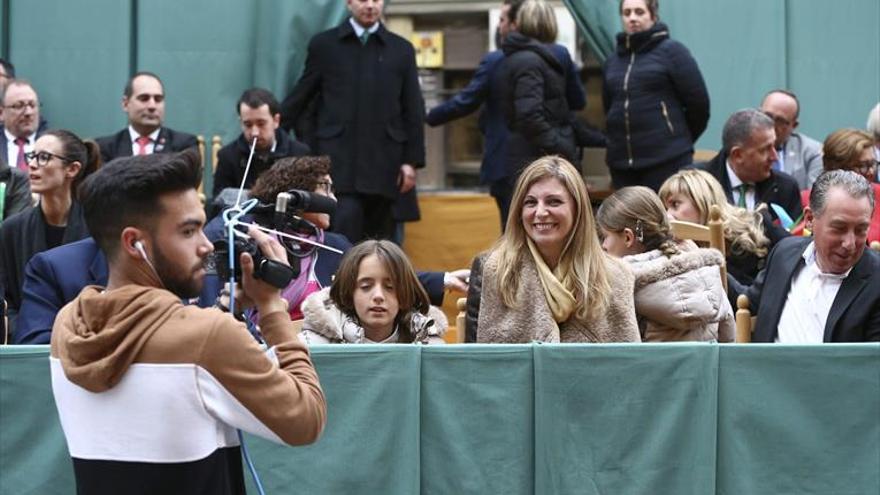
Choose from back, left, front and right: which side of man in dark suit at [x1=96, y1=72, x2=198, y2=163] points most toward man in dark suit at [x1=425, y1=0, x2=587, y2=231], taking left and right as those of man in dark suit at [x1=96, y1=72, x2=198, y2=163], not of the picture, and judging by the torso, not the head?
left

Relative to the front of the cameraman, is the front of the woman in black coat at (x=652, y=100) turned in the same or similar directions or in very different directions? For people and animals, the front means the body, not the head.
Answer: very different directions

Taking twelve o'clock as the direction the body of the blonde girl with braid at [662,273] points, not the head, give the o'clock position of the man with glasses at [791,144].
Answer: The man with glasses is roughly at 2 o'clock from the blonde girl with braid.

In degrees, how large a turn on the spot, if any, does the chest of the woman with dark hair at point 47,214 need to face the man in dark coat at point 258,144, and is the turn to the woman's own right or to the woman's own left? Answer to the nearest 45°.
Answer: approximately 180°

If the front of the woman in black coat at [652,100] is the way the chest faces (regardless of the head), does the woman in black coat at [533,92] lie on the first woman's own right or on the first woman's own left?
on the first woman's own right

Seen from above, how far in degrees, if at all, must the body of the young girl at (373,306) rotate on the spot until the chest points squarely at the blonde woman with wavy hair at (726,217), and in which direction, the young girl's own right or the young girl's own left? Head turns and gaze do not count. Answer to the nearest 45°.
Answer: approximately 135° to the young girl's own left

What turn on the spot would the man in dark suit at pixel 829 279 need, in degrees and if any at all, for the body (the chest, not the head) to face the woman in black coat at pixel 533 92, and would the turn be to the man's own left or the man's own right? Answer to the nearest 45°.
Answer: approximately 135° to the man's own right

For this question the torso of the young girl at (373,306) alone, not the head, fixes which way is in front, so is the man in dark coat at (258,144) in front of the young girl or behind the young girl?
behind
